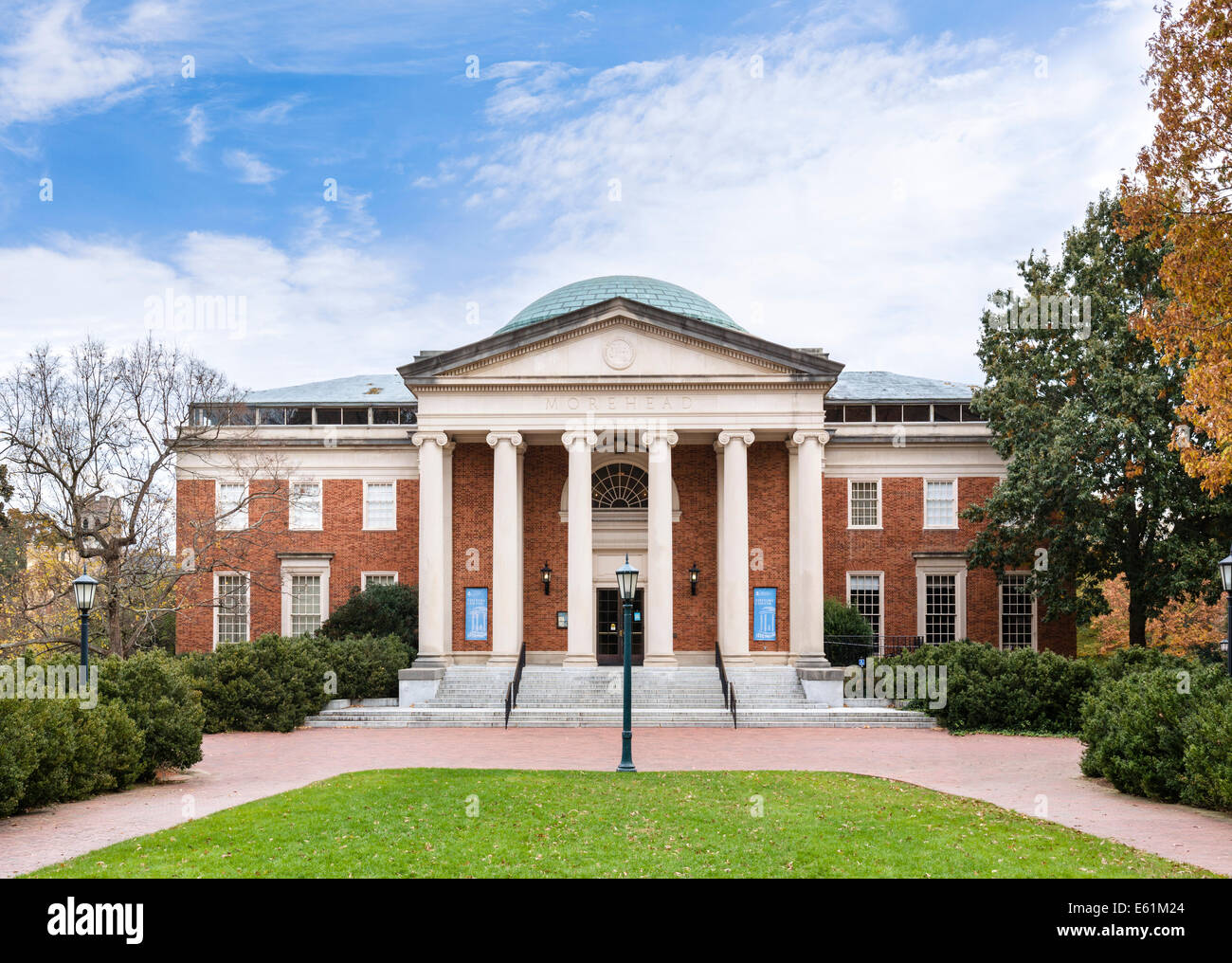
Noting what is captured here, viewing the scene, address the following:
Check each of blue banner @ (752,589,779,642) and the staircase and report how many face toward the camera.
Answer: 2

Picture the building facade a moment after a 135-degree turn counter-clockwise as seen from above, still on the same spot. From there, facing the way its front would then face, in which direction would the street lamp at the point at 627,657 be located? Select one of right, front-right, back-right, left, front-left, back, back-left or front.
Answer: back-right

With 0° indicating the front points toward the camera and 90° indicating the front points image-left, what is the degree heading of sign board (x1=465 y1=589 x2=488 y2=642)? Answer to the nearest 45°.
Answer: approximately 0°

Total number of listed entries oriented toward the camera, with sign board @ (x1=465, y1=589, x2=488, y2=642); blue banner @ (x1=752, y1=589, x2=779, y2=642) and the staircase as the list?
3

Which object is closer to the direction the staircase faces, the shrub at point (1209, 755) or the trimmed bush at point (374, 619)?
the shrub

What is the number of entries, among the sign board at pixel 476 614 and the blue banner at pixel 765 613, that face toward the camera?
2

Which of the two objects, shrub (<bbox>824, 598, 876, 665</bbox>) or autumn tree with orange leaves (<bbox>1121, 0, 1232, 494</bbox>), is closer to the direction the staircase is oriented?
the autumn tree with orange leaves

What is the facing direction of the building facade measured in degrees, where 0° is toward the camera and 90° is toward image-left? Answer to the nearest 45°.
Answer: approximately 0°

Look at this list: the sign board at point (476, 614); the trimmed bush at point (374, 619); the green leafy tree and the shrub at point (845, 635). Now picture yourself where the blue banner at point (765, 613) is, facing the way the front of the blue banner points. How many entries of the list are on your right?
2
